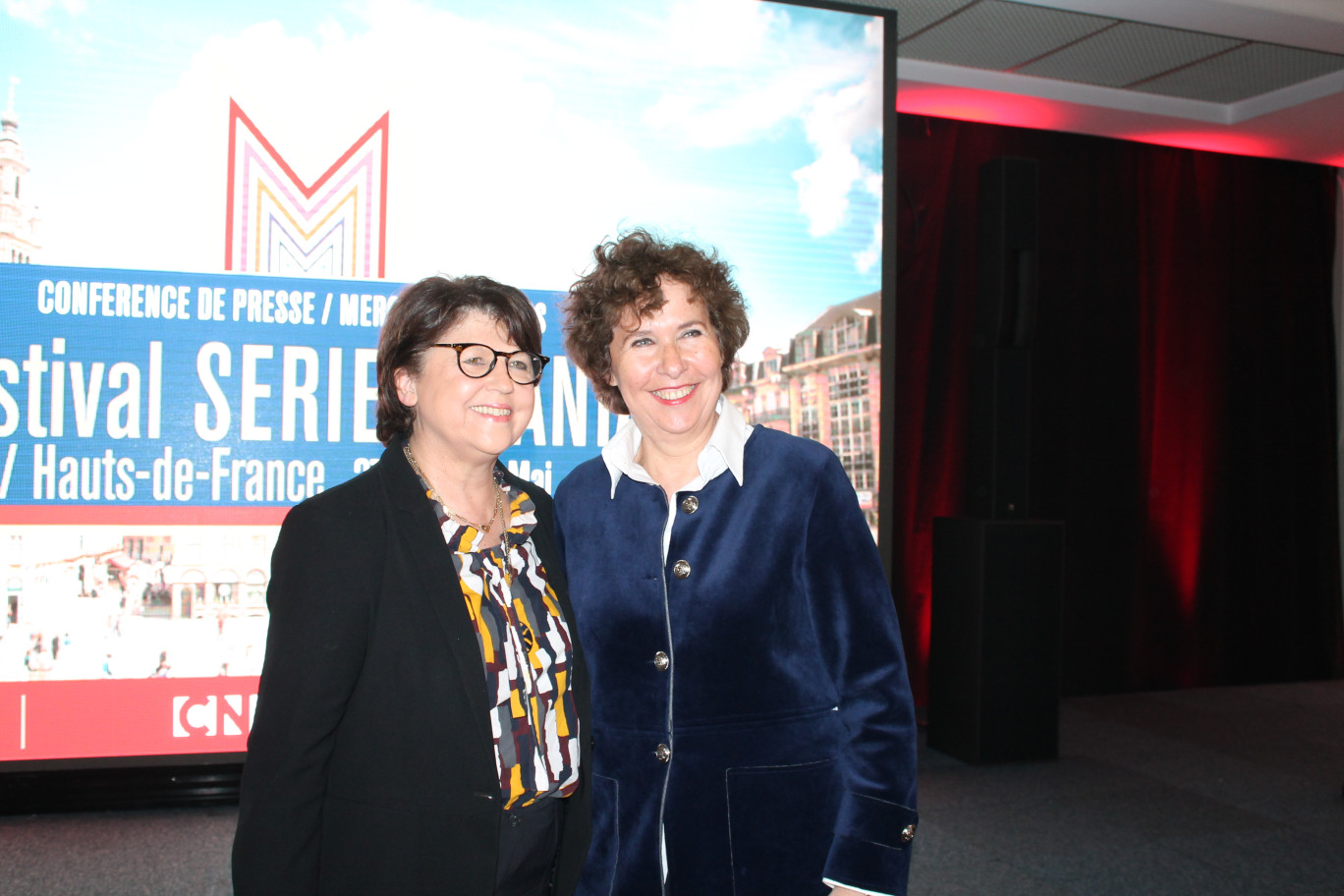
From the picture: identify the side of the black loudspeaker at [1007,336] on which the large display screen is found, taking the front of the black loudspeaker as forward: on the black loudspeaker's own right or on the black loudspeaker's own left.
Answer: on the black loudspeaker's own right

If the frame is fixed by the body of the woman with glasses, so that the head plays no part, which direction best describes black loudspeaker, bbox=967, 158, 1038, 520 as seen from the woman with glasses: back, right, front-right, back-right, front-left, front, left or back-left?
left

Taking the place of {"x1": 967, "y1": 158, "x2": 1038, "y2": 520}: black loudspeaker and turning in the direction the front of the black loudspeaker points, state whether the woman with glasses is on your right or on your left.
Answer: on your right

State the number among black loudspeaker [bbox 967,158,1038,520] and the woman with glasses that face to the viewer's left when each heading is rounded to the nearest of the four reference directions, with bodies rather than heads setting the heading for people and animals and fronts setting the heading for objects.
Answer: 0

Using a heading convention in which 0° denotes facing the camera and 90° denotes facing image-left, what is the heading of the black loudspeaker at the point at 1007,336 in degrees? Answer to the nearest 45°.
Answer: approximately 315°

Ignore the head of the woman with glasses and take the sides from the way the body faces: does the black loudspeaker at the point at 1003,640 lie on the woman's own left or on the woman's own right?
on the woman's own left

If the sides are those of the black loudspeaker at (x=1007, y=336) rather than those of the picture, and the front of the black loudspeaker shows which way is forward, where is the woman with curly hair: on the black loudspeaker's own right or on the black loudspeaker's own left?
on the black loudspeaker's own right

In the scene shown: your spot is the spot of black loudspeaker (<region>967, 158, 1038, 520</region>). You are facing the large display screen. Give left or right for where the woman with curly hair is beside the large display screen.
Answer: left

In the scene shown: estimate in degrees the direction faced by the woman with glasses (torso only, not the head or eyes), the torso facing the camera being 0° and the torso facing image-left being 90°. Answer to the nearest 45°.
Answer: approximately 315°
